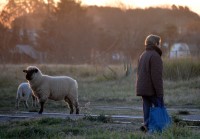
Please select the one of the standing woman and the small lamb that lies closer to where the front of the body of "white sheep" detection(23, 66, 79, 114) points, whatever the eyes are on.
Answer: the small lamb

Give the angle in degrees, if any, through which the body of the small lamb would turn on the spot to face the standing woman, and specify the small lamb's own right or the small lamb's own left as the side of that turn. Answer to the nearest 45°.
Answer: approximately 135° to the small lamb's own right

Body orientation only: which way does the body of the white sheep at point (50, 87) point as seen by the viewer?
to the viewer's left
